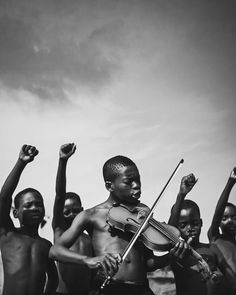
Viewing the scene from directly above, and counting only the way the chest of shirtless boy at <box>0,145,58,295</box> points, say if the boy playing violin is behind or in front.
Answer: in front

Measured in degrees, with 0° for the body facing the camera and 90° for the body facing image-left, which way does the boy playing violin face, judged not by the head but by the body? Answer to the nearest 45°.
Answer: approximately 315°

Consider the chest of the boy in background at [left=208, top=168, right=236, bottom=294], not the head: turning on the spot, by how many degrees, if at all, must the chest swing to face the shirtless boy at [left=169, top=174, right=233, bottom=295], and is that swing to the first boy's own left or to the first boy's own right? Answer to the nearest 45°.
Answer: approximately 45° to the first boy's own right

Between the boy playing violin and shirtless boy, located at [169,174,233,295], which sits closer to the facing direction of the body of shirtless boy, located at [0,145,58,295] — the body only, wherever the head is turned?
the boy playing violin

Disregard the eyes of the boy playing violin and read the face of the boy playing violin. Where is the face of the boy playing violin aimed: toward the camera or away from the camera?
toward the camera

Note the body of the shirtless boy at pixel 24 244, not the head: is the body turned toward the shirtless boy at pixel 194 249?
no

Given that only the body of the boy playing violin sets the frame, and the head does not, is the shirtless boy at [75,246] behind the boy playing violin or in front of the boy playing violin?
behind

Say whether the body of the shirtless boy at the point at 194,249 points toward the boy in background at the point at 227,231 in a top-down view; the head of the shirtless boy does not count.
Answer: no

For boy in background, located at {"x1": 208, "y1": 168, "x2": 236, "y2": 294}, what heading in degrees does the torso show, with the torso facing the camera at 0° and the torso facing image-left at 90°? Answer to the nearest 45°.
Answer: approximately 0°

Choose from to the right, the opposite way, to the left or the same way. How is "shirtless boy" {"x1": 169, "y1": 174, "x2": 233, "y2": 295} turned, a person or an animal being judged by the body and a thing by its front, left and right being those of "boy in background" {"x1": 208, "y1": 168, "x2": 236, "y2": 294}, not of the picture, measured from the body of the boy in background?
the same way

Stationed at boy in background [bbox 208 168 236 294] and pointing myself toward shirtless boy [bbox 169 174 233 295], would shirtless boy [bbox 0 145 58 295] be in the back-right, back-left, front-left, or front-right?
front-right

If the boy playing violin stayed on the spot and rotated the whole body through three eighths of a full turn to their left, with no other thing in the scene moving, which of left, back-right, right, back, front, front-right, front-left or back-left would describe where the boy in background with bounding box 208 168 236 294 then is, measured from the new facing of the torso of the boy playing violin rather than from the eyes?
front-right

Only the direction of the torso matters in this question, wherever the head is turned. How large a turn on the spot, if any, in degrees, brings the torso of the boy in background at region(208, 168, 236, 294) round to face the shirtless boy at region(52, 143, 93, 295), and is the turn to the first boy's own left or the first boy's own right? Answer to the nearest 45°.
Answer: approximately 45° to the first boy's own right

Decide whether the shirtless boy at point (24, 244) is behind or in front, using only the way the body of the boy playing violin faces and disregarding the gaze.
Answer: behind
